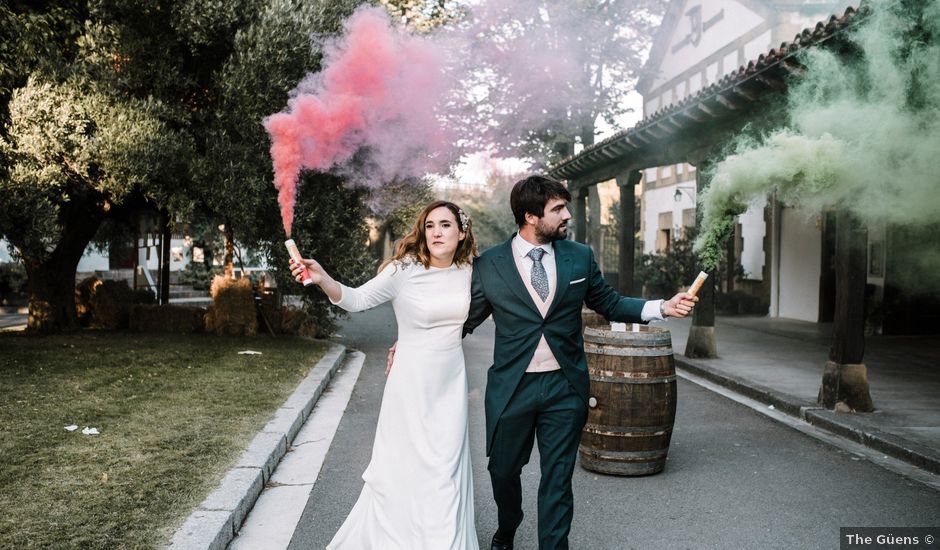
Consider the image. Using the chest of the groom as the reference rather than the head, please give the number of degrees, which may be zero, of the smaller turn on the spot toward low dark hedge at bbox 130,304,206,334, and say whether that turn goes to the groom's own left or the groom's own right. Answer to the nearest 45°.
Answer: approximately 135° to the groom's own right

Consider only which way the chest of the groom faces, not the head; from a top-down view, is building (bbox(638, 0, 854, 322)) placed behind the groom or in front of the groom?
behind

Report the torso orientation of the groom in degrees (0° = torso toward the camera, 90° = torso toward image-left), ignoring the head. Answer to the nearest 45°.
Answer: approximately 0°

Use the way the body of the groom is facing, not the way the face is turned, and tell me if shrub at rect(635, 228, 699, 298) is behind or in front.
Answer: behind

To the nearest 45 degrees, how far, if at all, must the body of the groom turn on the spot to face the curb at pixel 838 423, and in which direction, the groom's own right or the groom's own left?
approximately 135° to the groom's own left

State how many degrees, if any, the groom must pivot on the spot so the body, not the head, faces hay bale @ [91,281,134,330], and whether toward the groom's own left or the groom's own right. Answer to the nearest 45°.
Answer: approximately 135° to the groom's own right

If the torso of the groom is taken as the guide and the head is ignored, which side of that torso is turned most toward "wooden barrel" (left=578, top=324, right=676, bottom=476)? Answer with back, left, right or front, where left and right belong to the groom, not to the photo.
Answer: back

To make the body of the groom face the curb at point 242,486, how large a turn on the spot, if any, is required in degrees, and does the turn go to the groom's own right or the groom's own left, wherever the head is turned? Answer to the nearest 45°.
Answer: approximately 90° to the groom's own right

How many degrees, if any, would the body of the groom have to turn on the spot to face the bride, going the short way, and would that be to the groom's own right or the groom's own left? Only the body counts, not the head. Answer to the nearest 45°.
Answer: approximately 90° to the groom's own right
